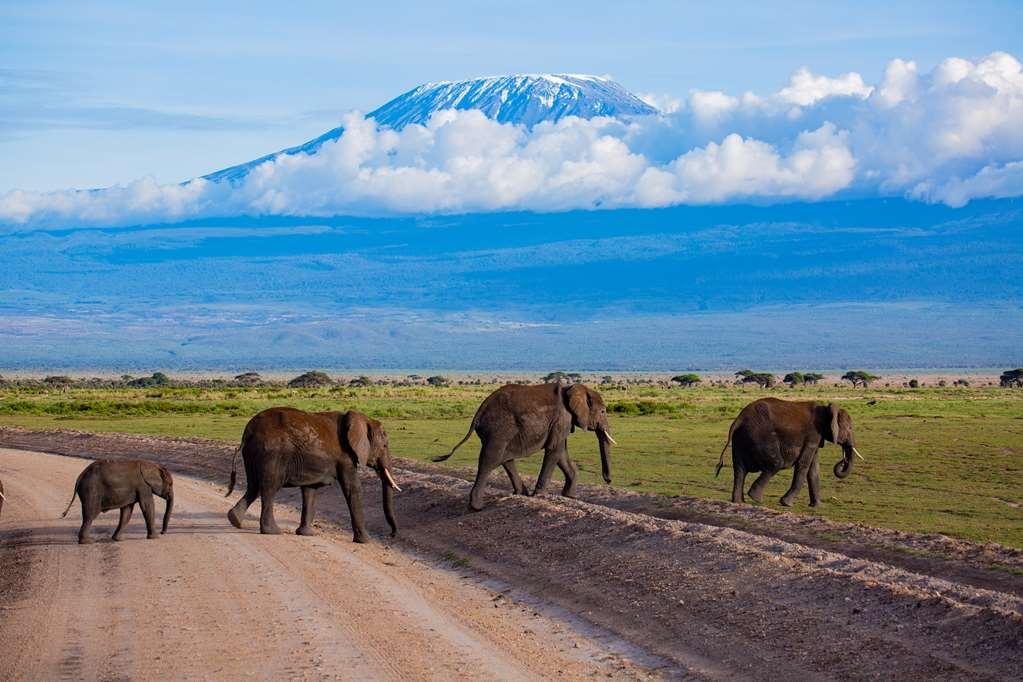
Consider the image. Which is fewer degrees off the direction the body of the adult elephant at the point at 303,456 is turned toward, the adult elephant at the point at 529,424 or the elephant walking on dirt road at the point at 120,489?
the adult elephant

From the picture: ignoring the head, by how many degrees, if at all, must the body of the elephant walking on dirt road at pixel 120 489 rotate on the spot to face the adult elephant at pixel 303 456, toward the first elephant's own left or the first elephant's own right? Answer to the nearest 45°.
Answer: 0° — it already faces it

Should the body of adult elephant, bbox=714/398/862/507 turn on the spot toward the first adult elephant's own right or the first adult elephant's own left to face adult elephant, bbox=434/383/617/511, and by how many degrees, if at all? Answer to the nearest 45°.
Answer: approximately 135° to the first adult elephant's own right

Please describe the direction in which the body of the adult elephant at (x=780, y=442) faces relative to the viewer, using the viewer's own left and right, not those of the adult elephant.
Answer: facing to the right of the viewer

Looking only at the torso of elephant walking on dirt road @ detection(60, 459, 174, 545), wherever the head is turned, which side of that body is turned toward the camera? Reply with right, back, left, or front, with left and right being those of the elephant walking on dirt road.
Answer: right

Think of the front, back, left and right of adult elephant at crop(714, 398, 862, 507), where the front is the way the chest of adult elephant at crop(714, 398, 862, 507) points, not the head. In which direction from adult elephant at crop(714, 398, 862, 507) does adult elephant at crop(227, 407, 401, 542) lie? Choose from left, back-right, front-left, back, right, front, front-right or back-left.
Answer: back-right

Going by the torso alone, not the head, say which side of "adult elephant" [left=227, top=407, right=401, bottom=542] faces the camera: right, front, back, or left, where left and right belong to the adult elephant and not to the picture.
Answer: right

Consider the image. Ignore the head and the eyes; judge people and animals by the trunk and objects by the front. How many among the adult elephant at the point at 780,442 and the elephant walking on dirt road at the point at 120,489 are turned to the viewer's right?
2
